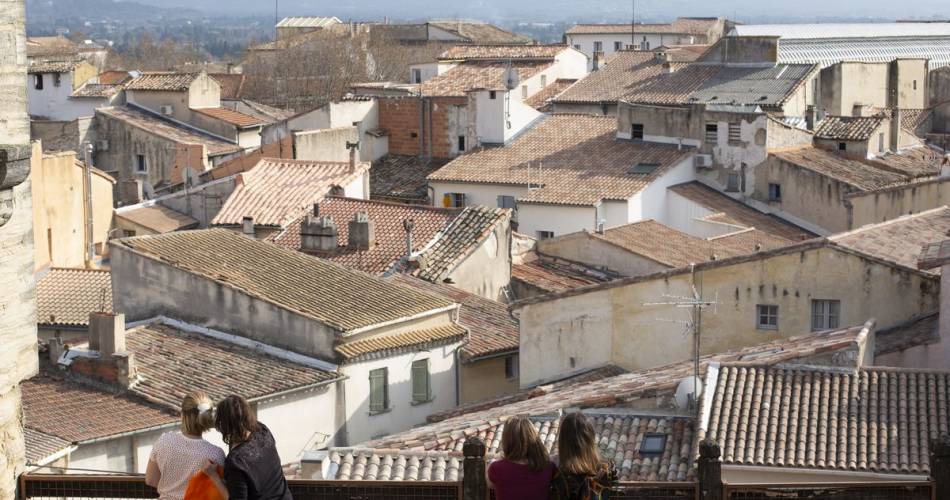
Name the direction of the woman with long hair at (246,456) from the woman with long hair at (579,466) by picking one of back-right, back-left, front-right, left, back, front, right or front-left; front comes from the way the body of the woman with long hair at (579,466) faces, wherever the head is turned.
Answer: left

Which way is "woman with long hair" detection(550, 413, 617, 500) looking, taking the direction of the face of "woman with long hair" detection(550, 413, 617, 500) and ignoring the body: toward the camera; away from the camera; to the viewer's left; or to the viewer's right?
away from the camera

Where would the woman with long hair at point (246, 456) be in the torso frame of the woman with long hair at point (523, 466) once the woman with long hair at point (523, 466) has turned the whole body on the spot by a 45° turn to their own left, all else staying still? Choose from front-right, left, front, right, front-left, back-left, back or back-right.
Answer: front-left

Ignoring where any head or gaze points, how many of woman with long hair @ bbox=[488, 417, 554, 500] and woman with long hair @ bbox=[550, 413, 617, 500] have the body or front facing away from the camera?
2

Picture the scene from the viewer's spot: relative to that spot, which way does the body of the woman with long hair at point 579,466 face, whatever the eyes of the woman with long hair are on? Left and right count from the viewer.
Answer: facing away from the viewer

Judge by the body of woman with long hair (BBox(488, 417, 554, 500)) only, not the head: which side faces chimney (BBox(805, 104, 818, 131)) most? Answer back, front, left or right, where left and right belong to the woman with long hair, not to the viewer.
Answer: front

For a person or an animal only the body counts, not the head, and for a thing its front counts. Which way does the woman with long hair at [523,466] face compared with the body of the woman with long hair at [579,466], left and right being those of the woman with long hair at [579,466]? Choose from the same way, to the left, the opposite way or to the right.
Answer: the same way

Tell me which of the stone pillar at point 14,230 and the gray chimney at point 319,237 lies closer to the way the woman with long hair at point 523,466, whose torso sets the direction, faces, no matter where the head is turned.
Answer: the gray chimney

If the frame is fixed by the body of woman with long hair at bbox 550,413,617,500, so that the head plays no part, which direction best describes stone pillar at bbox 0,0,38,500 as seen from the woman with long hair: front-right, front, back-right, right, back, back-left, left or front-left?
left

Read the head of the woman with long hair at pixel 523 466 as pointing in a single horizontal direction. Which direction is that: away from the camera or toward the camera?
away from the camera

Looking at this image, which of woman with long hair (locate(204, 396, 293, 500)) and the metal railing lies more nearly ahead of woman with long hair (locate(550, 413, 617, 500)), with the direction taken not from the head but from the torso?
the metal railing

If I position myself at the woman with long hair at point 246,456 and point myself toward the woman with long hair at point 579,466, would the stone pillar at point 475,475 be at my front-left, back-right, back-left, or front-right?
front-left

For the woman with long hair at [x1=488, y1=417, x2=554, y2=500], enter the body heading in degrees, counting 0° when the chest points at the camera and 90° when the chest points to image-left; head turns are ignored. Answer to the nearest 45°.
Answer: approximately 180°
